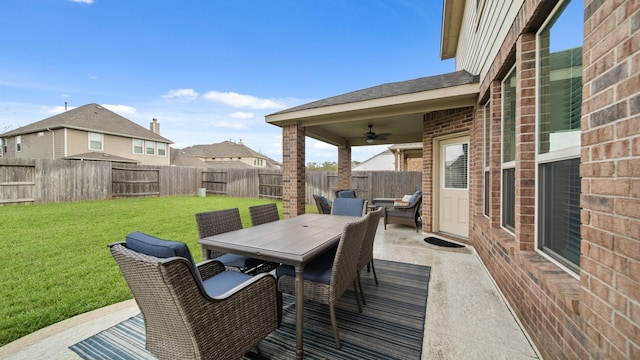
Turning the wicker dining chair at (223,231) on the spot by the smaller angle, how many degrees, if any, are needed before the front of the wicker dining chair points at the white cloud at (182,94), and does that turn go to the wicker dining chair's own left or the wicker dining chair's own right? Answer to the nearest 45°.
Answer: approximately 135° to the wicker dining chair's own left

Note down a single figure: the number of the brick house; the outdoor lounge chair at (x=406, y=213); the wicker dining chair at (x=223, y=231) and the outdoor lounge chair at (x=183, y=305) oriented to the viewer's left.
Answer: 1

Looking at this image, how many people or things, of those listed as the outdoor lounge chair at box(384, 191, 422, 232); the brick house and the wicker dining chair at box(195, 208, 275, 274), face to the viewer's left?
2

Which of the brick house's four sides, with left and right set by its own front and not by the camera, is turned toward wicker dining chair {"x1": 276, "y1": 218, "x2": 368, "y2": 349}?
back

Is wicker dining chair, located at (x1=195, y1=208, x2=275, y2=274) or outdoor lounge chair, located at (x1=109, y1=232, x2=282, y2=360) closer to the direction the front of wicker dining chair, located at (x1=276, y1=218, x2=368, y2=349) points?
the wicker dining chair

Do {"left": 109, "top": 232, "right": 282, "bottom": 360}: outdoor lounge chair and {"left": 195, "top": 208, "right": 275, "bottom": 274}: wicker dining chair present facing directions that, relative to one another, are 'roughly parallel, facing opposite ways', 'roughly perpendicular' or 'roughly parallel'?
roughly perpendicular

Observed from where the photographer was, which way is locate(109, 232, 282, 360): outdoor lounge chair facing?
facing away from the viewer and to the right of the viewer

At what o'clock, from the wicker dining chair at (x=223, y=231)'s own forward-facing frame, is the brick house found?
The brick house is roughly at 12 o'clock from the wicker dining chair.

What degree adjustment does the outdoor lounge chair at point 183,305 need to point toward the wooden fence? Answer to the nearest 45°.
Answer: approximately 45° to its left

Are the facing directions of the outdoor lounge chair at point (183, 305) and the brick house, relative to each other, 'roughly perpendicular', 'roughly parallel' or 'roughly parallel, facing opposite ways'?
roughly perpendicular

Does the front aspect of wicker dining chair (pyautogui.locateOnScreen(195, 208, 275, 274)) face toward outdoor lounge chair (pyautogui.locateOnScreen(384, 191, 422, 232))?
no

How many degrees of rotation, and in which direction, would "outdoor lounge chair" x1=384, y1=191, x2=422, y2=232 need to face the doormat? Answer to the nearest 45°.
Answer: approximately 135° to its left

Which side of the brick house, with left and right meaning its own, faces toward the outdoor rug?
back

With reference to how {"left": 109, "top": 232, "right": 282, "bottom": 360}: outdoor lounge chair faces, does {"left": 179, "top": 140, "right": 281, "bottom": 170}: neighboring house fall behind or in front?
in front
